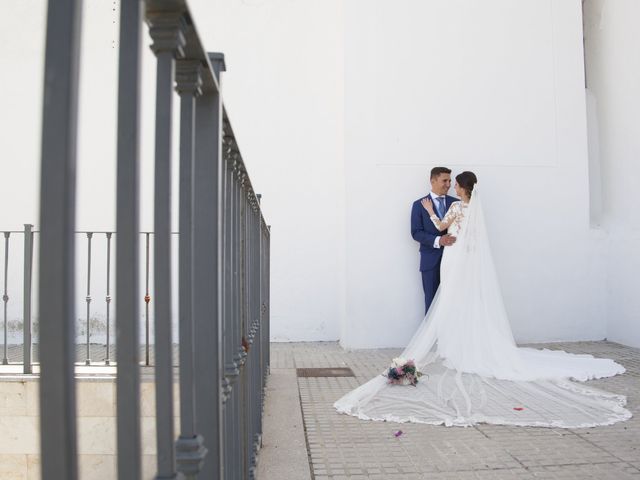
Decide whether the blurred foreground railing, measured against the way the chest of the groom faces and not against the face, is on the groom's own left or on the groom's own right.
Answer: on the groom's own right

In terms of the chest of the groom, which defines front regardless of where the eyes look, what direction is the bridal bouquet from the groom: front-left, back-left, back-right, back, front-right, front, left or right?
front-right

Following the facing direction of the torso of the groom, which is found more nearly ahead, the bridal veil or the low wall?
the bridal veil

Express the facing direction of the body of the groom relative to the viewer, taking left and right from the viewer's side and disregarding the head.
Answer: facing the viewer and to the right of the viewer

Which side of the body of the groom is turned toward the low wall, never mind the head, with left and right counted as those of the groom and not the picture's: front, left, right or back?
right
